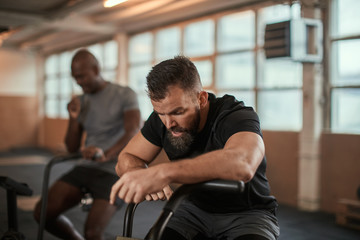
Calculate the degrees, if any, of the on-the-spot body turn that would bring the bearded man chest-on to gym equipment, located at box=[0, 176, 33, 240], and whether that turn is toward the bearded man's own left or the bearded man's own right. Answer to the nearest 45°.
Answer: approximately 45° to the bearded man's own right

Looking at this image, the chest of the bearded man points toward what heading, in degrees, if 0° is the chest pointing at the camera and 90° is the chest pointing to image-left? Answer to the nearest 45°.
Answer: approximately 45°

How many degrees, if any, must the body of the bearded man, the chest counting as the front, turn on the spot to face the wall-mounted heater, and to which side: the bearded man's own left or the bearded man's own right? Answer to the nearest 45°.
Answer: approximately 135° to the bearded man's own right
